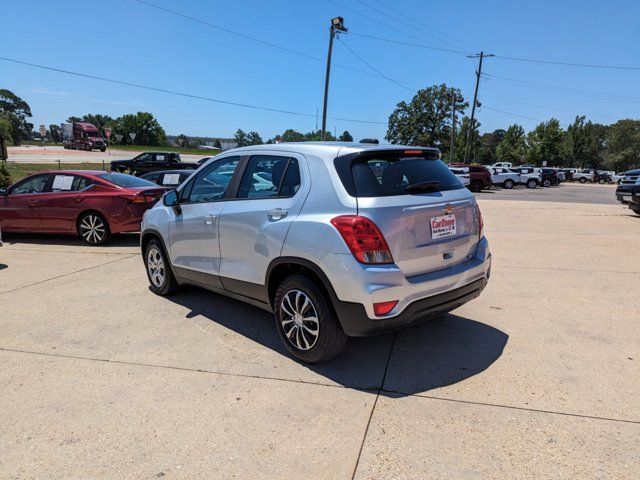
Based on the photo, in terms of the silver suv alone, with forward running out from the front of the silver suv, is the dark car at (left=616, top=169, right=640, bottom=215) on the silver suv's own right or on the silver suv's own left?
on the silver suv's own right

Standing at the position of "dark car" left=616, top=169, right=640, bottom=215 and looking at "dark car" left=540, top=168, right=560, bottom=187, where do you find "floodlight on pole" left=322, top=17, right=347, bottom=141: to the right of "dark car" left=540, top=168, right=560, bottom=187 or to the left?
left

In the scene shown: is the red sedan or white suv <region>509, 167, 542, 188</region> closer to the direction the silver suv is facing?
the red sedan

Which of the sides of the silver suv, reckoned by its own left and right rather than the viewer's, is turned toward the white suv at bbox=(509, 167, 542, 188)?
right

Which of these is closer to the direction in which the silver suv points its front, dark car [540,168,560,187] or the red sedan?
the red sedan

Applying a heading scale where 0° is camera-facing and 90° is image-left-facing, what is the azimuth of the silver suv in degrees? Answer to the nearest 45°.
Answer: approximately 135°

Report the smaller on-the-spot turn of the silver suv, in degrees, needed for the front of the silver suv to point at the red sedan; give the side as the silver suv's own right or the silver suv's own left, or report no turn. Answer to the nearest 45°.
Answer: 0° — it already faces it

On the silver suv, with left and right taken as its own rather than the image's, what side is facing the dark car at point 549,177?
right

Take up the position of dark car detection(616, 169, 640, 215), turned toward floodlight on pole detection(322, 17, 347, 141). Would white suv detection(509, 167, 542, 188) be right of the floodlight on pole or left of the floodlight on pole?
right

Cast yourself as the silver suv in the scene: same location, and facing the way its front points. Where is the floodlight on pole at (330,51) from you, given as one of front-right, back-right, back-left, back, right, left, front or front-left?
front-right

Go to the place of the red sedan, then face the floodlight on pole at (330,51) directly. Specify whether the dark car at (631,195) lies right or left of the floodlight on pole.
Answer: right

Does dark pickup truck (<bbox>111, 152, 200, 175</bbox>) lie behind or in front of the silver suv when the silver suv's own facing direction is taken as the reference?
in front
